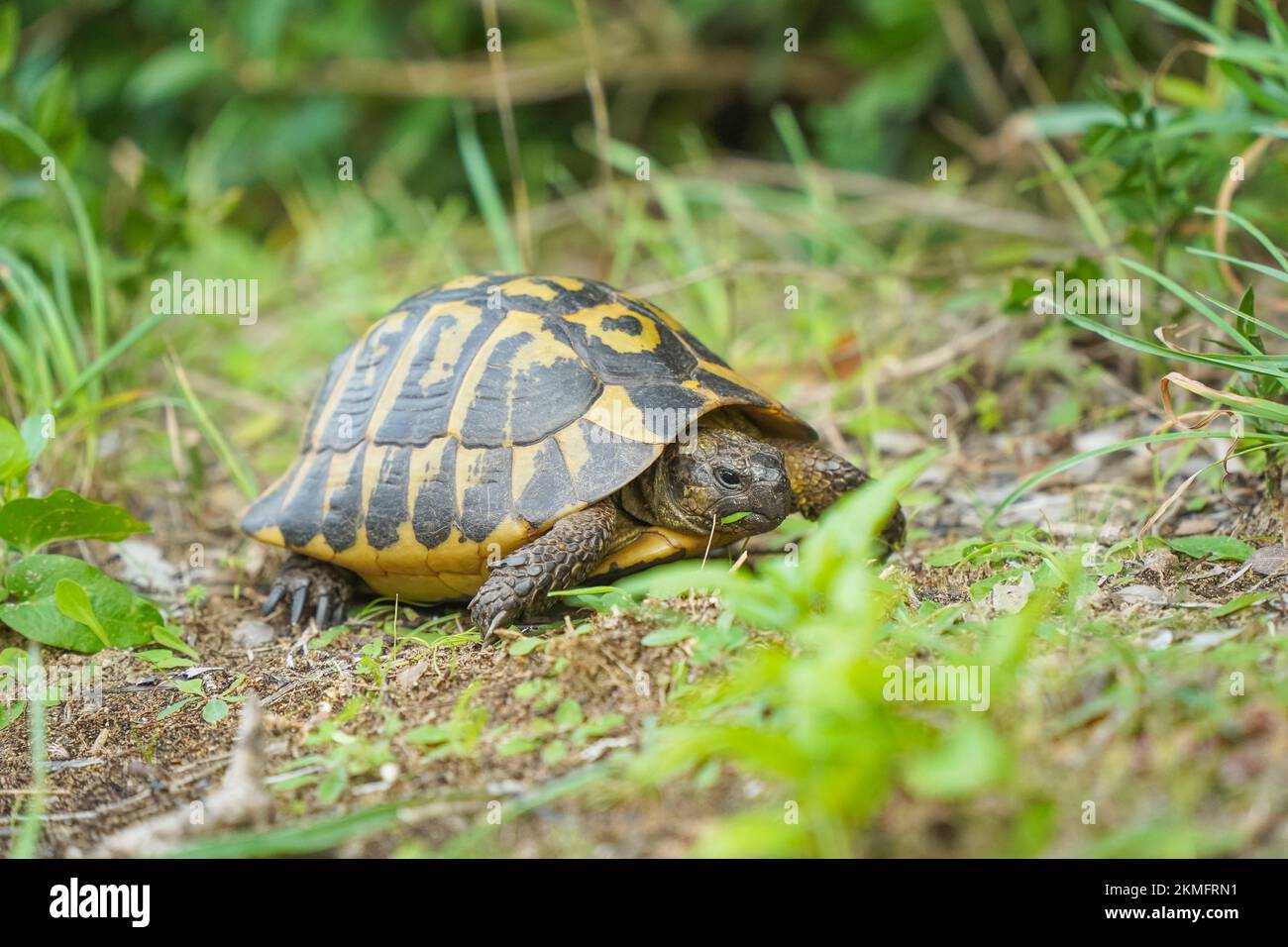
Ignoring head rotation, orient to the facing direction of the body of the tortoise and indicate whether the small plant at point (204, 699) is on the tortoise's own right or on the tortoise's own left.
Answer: on the tortoise's own right

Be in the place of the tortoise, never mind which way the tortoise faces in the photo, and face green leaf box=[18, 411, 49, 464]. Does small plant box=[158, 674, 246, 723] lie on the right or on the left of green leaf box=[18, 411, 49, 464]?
left

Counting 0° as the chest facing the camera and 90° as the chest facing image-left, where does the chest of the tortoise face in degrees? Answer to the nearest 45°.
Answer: approximately 315°

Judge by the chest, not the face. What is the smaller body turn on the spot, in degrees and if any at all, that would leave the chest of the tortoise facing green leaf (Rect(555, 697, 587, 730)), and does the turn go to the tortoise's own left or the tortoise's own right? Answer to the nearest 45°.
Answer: approximately 45° to the tortoise's own right

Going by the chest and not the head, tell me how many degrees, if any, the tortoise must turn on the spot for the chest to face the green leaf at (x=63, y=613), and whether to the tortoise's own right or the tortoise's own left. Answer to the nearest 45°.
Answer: approximately 135° to the tortoise's own right

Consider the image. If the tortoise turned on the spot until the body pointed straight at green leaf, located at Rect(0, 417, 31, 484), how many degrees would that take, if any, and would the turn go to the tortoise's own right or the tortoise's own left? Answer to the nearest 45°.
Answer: approximately 135° to the tortoise's own right

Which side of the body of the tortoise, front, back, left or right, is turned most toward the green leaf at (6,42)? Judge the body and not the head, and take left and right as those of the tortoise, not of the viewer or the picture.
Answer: back
